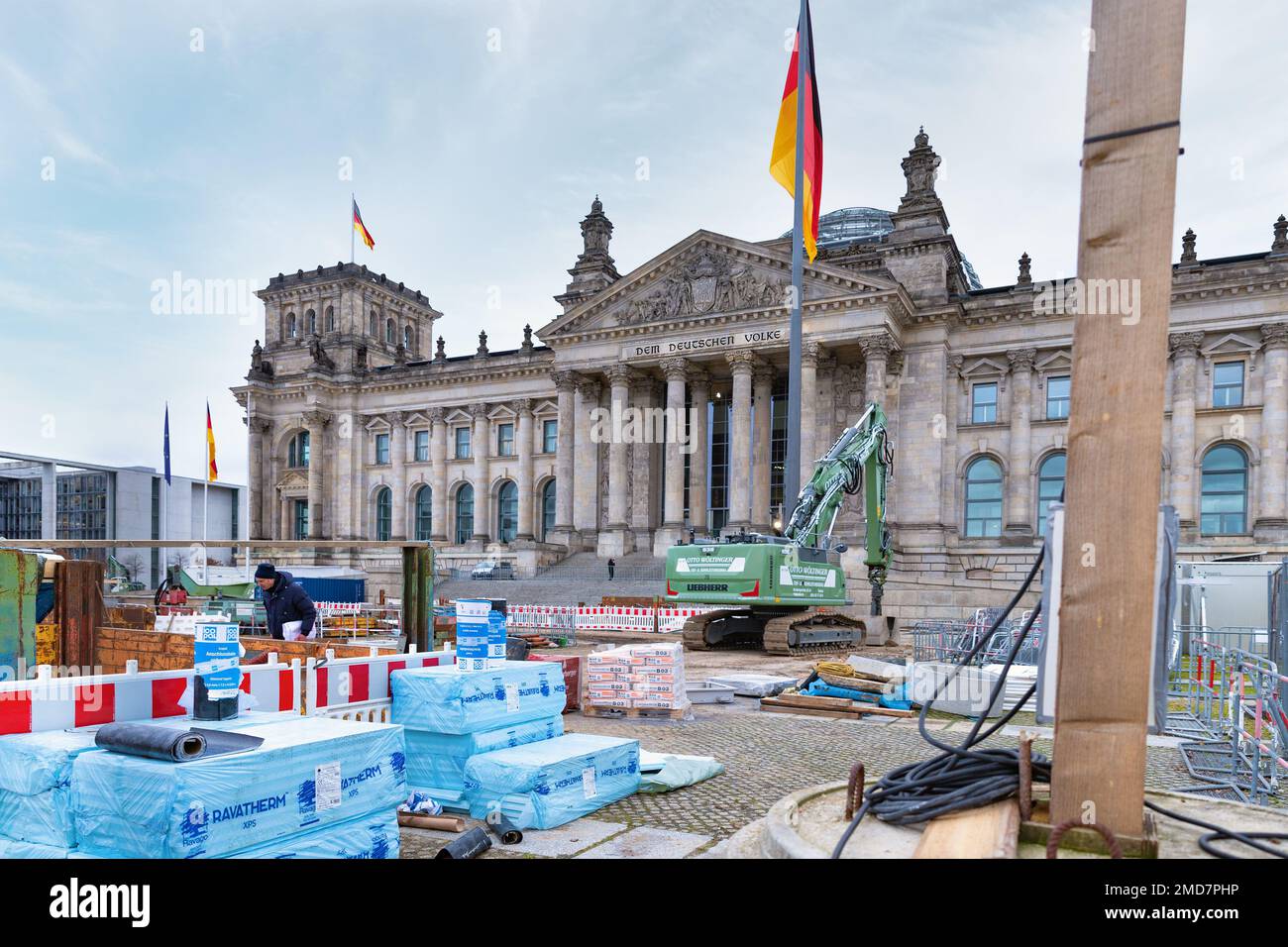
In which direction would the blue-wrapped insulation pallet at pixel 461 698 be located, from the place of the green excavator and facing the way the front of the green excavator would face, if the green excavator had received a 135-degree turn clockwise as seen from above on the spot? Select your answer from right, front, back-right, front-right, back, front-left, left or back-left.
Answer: front

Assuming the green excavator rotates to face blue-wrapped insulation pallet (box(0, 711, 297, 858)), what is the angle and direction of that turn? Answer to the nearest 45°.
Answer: approximately 135° to its right

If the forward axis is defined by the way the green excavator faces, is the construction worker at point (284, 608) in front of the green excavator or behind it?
behind

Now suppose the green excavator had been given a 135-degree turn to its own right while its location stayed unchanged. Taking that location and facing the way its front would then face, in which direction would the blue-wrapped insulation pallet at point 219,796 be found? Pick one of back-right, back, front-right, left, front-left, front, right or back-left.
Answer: front

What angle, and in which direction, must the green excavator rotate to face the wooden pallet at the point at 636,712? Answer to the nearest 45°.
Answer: approximately 135° to its right

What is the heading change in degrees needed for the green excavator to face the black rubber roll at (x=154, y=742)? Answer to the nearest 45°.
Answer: approximately 135° to its right

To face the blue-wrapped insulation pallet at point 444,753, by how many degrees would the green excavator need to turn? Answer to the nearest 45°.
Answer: approximately 135° to its right

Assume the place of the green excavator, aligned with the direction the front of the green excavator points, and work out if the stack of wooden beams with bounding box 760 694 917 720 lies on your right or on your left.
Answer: on your right

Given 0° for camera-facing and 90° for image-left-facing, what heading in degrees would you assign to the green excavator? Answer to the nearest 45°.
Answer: approximately 225°

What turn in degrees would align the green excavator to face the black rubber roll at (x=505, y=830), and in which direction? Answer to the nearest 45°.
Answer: approximately 135° to its right
